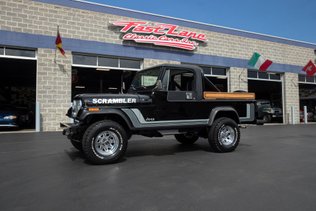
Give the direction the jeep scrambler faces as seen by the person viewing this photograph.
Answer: facing the viewer and to the left of the viewer

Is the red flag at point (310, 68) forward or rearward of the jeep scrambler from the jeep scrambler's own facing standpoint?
rearward

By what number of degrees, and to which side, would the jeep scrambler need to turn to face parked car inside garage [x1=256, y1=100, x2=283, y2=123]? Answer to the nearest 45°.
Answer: approximately 180°

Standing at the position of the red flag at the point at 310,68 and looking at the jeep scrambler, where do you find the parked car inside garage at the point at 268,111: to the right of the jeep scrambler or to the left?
right

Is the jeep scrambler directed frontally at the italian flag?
no

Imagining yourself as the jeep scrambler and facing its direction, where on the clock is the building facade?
The building facade is roughly at 4 o'clock from the jeep scrambler.
